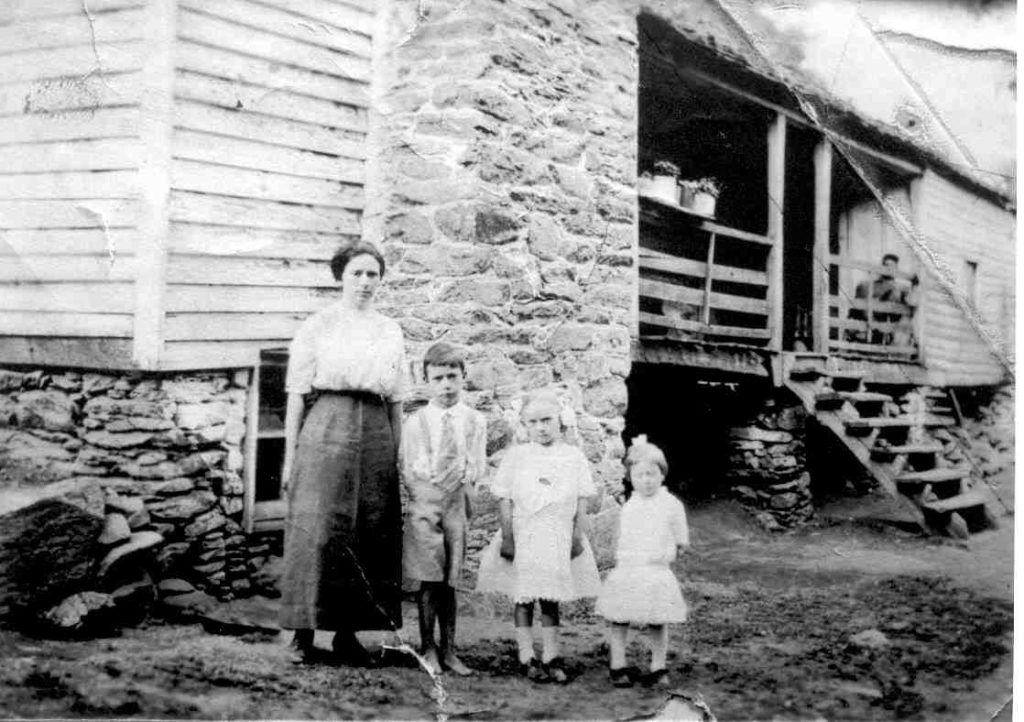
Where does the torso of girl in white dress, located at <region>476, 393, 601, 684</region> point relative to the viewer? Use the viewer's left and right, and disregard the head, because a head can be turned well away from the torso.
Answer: facing the viewer

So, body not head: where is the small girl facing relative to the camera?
toward the camera

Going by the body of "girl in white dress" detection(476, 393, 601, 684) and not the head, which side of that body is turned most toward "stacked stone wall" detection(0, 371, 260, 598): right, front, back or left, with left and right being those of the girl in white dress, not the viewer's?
right

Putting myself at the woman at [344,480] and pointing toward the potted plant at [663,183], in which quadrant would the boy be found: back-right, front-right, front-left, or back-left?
front-right

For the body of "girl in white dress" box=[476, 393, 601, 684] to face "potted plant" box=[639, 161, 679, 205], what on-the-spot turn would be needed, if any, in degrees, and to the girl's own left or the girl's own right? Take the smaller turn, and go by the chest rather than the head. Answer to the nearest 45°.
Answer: approximately 180°

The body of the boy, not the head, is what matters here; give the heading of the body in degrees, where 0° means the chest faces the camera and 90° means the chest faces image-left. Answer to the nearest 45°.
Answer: approximately 0°

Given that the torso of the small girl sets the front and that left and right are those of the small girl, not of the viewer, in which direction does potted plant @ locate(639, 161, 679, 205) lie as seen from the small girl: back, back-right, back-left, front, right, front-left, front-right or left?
back

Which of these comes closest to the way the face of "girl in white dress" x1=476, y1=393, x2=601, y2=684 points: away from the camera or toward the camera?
toward the camera

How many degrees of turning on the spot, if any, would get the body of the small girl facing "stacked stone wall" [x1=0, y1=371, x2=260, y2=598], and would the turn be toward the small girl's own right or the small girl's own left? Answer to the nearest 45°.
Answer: approximately 90° to the small girl's own right

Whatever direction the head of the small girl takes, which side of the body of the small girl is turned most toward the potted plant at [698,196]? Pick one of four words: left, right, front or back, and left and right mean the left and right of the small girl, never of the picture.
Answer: back

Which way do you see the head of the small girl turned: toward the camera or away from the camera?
toward the camera
